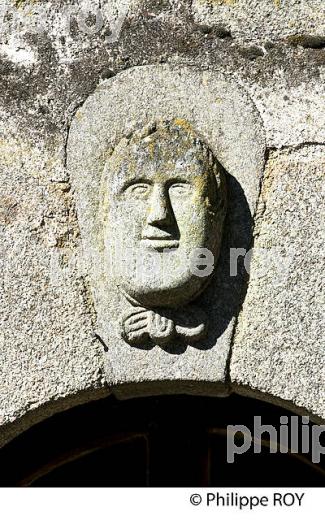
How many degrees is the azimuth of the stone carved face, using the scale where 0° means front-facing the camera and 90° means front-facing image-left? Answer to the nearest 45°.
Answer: approximately 0°
